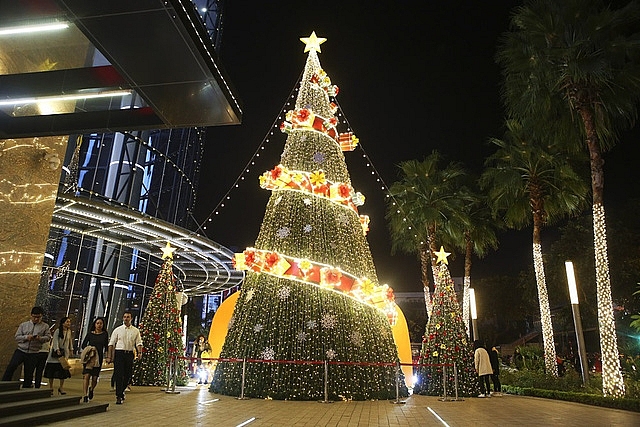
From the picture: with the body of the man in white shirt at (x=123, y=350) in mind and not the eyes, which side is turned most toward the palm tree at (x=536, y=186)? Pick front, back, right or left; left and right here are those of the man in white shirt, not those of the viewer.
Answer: left

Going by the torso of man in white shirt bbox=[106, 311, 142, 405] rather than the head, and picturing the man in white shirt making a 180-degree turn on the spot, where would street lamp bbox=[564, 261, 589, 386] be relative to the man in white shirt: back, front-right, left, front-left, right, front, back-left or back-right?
right

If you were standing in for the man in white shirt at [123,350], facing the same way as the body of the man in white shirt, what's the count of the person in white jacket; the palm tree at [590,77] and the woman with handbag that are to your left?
2

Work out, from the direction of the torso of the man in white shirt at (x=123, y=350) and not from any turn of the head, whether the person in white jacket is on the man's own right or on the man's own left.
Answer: on the man's own left

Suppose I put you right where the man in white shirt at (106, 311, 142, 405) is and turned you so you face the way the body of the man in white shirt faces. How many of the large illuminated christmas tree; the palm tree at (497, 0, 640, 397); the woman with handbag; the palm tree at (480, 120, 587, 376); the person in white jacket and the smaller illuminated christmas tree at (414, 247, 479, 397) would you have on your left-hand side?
5

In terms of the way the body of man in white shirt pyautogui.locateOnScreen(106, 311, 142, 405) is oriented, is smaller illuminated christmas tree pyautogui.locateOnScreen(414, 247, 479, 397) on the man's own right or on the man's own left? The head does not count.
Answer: on the man's own left

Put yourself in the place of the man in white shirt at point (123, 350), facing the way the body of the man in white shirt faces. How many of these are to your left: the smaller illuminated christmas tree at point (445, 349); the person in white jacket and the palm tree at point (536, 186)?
3

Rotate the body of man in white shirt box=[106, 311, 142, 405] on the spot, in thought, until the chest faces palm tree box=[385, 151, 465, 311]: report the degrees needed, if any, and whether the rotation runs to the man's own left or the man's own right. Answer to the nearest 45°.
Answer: approximately 135° to the man's own left

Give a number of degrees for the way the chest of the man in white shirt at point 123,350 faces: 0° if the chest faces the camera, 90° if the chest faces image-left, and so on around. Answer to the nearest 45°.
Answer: approximately 0°

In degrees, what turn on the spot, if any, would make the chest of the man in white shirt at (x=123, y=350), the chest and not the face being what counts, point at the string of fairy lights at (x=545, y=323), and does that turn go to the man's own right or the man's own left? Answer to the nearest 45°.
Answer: approximately 90° to the man's own left
